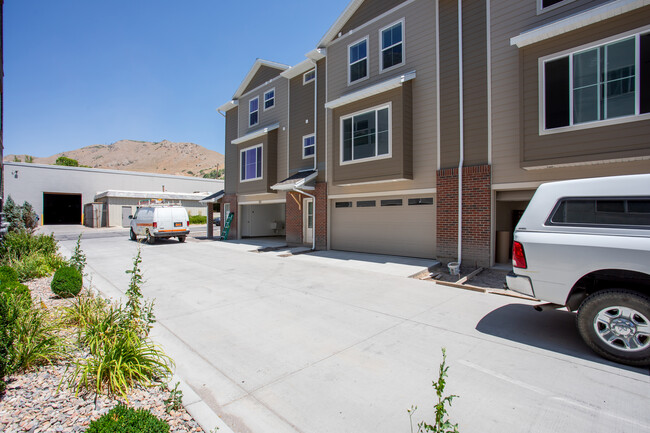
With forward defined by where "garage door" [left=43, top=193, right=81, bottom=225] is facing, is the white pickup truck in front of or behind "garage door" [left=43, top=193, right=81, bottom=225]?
in front

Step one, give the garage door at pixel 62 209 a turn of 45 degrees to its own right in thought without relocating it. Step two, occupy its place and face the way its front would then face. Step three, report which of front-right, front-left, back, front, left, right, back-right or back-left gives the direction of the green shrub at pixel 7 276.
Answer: front-left

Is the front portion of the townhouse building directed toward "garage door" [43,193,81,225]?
no

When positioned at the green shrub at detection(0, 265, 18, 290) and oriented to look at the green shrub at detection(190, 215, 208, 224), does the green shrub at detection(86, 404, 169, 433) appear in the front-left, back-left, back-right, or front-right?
back-right

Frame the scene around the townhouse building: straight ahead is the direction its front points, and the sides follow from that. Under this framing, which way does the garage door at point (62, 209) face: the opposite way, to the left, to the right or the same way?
to the left

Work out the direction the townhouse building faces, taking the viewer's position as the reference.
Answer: facing the viewer and to the left of the viewer

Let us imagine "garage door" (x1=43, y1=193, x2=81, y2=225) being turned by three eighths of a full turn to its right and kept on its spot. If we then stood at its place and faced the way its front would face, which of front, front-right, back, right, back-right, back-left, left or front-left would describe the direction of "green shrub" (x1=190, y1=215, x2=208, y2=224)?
back

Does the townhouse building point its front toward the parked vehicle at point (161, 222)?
no

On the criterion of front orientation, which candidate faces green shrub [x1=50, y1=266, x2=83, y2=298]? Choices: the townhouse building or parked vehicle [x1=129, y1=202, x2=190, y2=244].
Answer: the townhouse building

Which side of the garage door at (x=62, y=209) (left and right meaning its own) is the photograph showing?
front

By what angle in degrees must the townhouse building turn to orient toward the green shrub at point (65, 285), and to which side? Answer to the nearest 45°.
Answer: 0° — it already faces it

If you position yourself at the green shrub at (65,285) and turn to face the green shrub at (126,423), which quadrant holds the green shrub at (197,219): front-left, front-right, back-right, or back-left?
back-left
